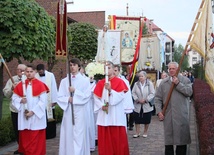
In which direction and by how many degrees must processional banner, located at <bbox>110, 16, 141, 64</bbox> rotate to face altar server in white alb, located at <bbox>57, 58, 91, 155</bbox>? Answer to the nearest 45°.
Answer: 0° — it already faces them

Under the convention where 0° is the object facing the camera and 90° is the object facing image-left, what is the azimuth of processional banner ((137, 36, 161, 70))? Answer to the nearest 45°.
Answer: approximately 0°

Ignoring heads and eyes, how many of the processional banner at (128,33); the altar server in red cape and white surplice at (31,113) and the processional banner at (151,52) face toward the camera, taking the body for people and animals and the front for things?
3

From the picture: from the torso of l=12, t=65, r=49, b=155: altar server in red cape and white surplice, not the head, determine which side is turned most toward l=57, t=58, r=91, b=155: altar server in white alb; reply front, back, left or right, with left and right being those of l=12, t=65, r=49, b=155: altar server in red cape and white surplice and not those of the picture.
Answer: left

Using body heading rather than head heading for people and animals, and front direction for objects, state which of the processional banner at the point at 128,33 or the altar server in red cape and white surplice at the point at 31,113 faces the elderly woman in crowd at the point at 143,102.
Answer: the processional banner

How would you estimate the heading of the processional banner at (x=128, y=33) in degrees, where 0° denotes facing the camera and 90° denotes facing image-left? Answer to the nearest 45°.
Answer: approximately 0°

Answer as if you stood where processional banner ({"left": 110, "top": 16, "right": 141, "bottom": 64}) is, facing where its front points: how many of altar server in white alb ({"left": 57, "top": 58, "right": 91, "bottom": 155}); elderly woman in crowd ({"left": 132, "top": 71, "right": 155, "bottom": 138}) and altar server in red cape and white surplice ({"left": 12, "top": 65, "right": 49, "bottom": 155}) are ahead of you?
3

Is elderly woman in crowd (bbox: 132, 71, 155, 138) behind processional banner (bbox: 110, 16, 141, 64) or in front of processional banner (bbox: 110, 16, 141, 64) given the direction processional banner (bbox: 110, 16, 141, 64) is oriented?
in front

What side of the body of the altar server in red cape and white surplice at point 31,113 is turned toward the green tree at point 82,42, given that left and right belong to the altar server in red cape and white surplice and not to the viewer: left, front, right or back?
back
